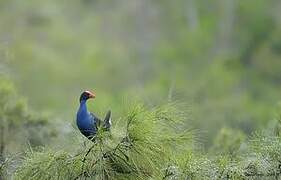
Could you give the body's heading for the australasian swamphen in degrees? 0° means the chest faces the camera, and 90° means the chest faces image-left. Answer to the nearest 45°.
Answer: approximately 45°
